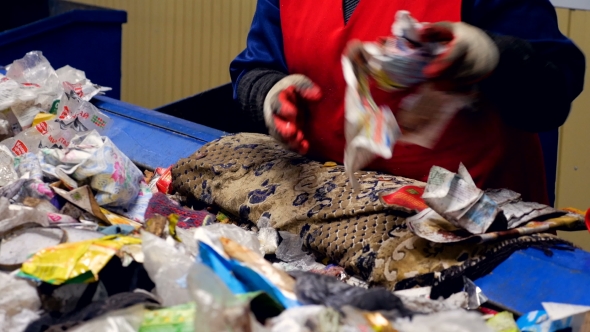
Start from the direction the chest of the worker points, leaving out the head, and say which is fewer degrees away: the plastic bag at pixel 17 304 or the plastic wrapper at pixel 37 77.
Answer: the plastic bag

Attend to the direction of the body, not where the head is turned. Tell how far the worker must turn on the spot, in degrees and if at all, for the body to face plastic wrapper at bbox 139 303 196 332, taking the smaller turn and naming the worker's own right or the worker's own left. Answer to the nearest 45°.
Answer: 0° — they already face it

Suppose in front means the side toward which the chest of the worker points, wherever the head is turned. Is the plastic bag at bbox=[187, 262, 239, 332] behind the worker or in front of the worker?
in front

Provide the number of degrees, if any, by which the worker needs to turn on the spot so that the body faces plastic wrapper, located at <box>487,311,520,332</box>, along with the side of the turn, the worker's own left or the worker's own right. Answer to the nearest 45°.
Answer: approximately 45° to the worker's own left

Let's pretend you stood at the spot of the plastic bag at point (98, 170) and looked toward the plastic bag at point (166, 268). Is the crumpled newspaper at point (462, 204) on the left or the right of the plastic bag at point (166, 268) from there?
left

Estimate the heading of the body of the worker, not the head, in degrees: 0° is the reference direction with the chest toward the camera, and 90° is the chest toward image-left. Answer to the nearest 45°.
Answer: approximately 45°

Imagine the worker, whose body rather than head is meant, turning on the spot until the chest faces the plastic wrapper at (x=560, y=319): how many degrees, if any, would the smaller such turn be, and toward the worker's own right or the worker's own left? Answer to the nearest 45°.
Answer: approximately 45° to the worker's own left
